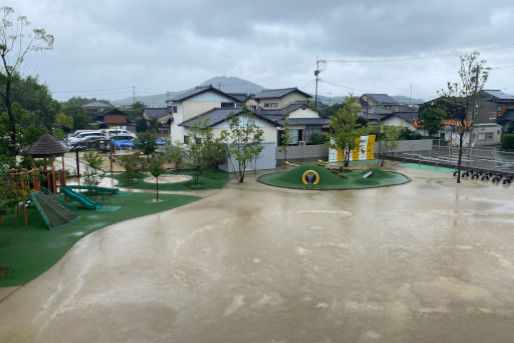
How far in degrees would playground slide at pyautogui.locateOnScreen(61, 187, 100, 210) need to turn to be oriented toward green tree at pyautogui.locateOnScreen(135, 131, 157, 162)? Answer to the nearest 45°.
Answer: approximately 45° to its left

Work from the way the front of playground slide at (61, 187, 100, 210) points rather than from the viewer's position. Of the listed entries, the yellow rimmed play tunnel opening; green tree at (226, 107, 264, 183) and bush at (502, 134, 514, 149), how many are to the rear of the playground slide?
0

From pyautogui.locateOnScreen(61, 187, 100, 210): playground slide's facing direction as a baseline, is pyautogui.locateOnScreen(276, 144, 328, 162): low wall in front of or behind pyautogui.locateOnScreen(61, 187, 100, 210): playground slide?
in front

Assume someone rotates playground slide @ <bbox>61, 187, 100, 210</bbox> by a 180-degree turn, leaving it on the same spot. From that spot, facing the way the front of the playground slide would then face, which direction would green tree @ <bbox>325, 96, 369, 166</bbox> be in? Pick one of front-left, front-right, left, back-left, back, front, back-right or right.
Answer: back

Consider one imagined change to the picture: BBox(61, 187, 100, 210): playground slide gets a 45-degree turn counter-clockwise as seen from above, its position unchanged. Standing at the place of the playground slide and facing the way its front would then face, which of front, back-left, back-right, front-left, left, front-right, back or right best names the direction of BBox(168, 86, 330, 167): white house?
front

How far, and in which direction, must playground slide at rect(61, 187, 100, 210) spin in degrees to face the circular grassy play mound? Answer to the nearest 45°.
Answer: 0° — it already faces it

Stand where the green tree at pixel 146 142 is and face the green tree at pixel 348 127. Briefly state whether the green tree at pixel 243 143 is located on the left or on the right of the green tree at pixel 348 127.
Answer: right

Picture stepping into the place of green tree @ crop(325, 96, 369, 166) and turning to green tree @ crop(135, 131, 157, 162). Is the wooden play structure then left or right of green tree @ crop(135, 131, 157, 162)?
left

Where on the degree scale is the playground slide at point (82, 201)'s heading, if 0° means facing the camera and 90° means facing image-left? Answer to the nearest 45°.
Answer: approximately 270°

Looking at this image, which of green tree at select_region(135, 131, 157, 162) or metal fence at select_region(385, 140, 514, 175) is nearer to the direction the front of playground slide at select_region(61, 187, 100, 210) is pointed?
the metal fence

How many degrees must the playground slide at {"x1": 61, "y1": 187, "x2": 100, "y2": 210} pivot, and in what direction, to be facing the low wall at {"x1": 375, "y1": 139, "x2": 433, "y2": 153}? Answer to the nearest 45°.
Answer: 0° — it already faces it

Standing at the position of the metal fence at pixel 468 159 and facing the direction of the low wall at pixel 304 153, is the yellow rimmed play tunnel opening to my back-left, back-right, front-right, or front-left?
front-left

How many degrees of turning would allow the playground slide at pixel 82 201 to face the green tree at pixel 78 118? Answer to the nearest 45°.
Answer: approximately 90° to its left

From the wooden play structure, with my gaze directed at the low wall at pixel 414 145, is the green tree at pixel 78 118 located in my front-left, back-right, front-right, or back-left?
front-left

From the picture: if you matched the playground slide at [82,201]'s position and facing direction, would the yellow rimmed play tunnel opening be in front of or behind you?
in front
